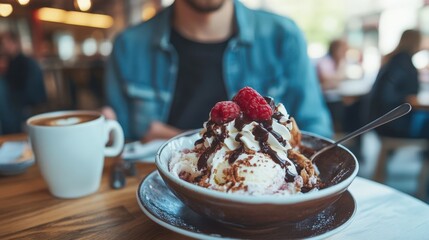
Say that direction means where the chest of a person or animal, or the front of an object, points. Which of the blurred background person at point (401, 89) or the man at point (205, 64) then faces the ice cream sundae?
the man

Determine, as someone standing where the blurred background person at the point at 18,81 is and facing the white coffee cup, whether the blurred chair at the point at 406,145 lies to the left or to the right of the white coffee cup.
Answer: left

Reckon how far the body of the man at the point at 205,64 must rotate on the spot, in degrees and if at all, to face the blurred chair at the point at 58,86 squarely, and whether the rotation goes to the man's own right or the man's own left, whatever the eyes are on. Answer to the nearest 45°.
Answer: approximately 135° to the man's own right

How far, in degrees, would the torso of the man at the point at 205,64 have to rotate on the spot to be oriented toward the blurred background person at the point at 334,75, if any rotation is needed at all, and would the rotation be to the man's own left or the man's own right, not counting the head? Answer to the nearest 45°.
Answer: approximately 135° to the man's own left

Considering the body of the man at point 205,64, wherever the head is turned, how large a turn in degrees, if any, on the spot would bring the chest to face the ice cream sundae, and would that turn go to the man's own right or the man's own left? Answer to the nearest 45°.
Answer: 0° — they already face it

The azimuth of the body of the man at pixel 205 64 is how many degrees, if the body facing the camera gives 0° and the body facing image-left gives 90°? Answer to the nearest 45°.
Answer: approximately 0°

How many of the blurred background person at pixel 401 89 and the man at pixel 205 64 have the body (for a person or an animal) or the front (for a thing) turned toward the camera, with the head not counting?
1
